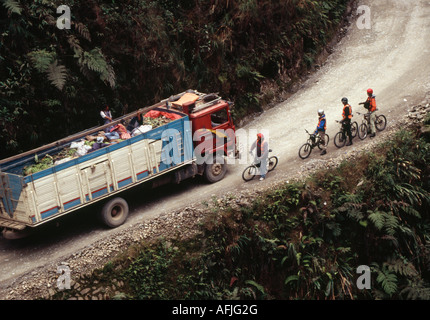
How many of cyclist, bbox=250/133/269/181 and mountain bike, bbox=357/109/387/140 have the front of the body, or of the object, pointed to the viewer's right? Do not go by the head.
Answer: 0

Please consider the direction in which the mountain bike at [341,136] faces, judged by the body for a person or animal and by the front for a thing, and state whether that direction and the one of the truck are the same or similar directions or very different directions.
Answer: very different directions

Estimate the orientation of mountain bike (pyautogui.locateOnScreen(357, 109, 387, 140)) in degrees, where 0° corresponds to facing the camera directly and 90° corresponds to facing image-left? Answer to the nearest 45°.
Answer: approximately 45°

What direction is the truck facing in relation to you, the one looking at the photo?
facing away from the viewer and to the right of the viewer

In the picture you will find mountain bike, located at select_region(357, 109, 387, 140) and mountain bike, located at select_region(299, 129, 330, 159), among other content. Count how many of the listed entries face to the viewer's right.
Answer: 0

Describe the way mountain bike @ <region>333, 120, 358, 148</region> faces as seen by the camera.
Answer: facing the viewer and to the left of the viewer

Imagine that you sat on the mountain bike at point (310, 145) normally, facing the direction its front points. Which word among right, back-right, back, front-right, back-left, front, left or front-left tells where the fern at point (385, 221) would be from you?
left

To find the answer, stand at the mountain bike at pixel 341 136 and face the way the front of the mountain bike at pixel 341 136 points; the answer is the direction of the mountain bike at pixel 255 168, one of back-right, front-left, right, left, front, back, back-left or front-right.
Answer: front

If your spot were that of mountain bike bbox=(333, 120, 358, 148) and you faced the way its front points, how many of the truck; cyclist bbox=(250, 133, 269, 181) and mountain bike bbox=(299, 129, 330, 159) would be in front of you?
3

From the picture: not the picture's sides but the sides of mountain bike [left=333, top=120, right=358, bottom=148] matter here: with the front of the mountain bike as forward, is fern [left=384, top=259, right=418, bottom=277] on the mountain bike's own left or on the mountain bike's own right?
on the mountain bike's own left

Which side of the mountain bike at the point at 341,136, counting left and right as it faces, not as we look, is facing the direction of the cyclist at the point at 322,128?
front

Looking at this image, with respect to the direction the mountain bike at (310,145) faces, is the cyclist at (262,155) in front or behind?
in front

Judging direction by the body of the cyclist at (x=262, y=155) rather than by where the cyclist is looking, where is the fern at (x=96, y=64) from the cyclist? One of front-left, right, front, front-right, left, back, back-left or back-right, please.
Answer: front-right

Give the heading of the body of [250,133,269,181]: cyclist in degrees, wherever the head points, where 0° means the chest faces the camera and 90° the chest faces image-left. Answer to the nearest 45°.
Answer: approximately 45°

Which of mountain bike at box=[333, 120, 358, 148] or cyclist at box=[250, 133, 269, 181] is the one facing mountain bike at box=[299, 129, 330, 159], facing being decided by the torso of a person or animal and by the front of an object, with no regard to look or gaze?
mountain bike at box=[333, 120, 358, 148]

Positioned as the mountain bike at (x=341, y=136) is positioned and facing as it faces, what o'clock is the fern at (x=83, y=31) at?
The fern is roughly at 1 o'clock from the mountain bike.

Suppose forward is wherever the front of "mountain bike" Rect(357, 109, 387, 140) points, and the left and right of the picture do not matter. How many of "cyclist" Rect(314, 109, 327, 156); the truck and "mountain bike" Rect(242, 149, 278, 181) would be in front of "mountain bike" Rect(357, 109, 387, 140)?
3
